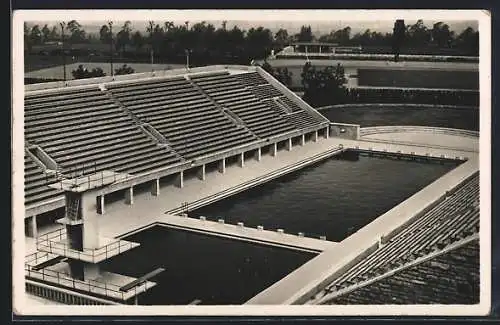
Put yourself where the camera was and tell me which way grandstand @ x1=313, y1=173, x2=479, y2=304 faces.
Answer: facing away from the viewer and to the left of the viewer

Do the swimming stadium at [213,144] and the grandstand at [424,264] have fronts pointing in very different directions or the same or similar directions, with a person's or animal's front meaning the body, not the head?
very different directions

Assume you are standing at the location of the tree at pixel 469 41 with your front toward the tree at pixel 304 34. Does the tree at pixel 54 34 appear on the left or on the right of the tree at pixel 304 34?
left
